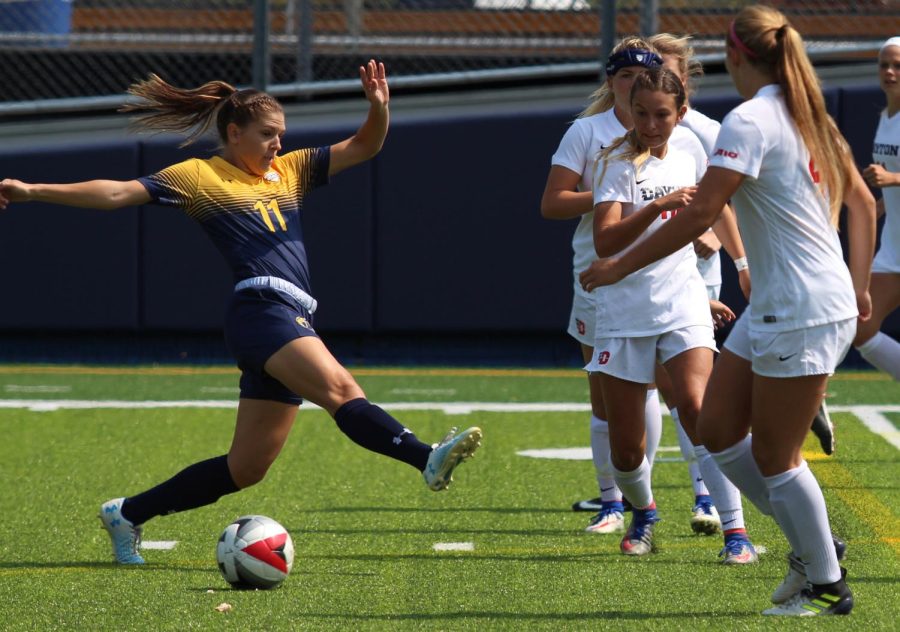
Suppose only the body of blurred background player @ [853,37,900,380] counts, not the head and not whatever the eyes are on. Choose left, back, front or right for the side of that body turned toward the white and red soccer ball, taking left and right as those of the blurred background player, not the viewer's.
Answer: front

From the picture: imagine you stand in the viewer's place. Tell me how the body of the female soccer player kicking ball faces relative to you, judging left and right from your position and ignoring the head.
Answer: facing the viewer and to the right of the viewer

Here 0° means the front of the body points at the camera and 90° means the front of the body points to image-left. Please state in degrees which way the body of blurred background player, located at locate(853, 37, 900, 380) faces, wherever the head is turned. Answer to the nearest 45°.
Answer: approximately 45°

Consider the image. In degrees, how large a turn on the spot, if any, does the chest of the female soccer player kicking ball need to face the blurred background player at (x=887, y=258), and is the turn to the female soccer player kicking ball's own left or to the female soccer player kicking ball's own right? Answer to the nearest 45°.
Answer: approximately 90° to the female soccer player kicking ball's own left

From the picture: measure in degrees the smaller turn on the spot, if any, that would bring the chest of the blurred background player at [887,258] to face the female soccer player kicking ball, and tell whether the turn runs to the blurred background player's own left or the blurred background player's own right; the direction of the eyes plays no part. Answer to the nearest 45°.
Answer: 0° — they already face them

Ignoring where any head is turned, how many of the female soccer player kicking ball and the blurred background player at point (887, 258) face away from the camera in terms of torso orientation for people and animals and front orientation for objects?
0

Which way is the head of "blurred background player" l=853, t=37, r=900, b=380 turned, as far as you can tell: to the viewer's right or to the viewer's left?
to the viewer's left
